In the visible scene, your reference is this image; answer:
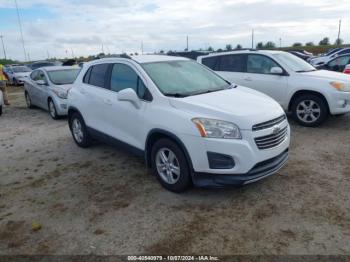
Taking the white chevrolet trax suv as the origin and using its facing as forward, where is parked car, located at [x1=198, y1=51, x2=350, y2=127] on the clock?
The parked car is roughly at 9 o'clock from the white chevrolet trax suv.

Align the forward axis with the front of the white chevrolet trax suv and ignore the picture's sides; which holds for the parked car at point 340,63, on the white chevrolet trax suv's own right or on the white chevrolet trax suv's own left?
on the white chevrolet trax suv's own left

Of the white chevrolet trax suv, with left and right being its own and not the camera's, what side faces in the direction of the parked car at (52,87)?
back

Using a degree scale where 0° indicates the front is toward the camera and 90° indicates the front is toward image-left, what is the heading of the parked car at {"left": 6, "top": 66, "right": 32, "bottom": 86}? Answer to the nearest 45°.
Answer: approximately 315°
